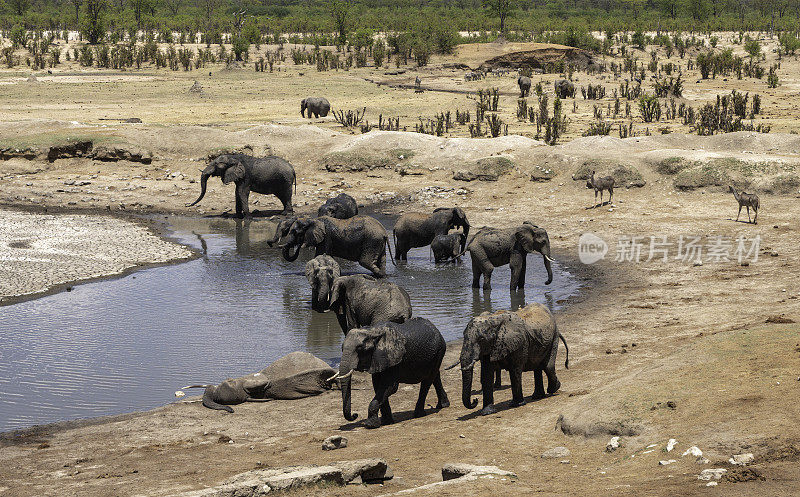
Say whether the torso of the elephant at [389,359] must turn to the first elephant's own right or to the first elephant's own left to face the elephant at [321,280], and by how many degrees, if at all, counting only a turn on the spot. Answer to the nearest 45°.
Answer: approximately 135° to the first elephant's own right

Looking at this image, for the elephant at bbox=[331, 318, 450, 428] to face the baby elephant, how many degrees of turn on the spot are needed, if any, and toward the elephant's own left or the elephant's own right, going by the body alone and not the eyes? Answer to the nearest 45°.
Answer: approximately 135° to the elephant's own right

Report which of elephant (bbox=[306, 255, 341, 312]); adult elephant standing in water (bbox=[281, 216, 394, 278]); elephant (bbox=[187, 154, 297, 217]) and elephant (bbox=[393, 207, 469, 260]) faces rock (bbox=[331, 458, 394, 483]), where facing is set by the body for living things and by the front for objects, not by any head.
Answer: elephant (bbox=[306, 255, 341, 312])

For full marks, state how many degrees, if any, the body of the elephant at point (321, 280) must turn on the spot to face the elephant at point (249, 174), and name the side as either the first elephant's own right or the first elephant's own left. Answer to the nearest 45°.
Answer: approximately 180°

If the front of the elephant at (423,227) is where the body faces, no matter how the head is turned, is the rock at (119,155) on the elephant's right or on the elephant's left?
on the elephant's left

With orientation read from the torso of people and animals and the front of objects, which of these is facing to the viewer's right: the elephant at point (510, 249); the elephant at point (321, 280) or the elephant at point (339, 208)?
the elephant at point (510, 249)

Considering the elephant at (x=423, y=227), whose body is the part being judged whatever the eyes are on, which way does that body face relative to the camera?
to the viewer's right

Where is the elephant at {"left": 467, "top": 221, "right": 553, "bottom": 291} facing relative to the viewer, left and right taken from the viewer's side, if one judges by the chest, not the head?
facing to the right of the viewer

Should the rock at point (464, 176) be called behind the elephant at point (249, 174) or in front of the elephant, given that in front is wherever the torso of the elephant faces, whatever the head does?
behind

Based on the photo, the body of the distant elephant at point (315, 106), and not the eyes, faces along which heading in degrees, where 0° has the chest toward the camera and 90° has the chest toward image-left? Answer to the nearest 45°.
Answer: approximately 90°

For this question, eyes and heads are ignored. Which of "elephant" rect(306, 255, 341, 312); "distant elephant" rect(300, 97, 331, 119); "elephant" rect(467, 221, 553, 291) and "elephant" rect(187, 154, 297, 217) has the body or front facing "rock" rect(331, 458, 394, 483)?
"elephant" rect(306, 255, 341, 312)

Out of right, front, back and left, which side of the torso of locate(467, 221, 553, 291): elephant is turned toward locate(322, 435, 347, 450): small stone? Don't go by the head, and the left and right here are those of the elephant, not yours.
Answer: right
